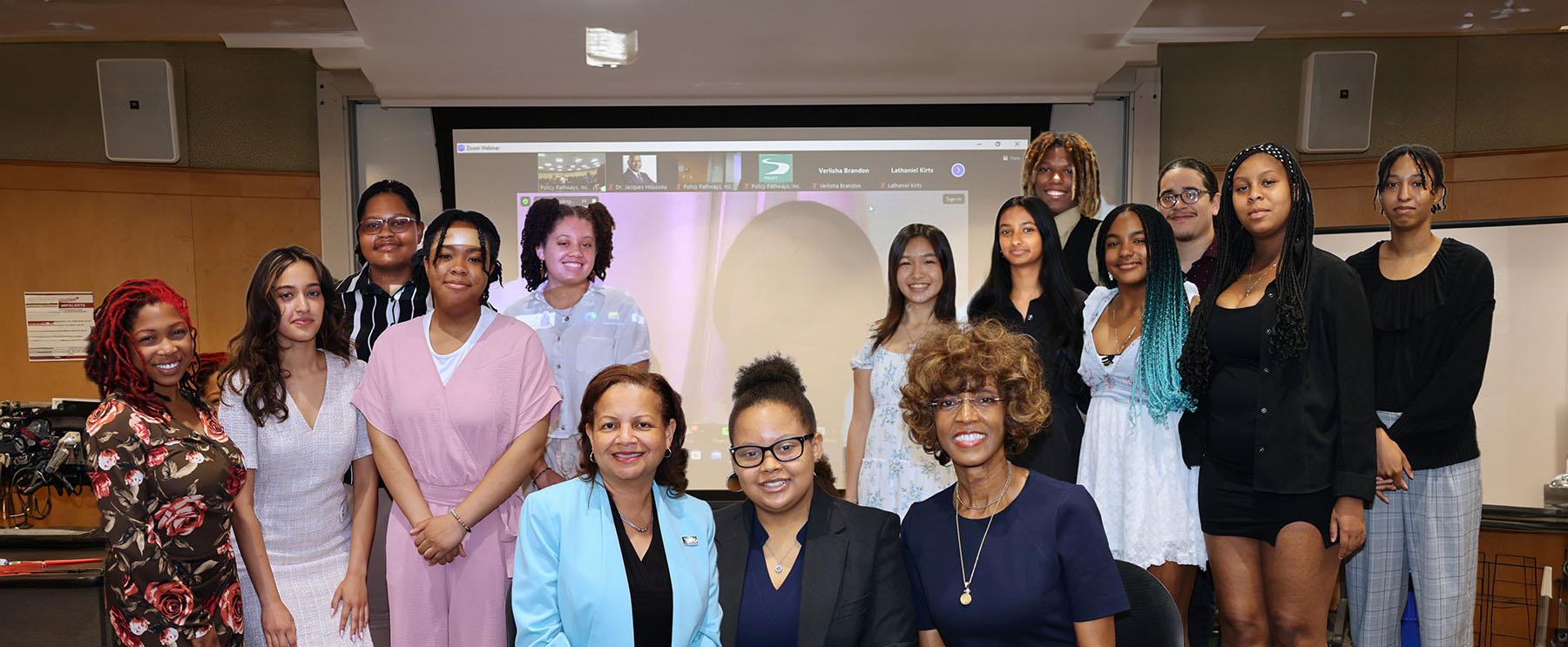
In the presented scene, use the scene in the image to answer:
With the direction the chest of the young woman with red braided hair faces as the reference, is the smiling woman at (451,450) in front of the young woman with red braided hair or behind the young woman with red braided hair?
in front

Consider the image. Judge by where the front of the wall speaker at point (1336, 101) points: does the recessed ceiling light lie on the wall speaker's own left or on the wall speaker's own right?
on the wall speaker's own right

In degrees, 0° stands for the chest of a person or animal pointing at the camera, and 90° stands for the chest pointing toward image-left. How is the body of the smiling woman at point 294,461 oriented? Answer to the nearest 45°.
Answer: approximately 0°

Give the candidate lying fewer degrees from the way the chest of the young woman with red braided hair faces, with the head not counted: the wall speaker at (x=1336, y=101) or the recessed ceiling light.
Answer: the wall speaker

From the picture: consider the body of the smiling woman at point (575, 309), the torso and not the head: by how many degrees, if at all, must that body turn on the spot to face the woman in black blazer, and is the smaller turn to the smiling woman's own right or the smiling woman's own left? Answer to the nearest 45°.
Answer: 0° — they already face them

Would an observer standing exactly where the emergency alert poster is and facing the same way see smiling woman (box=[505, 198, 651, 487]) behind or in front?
in front

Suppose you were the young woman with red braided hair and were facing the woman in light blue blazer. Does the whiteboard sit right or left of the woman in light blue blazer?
left

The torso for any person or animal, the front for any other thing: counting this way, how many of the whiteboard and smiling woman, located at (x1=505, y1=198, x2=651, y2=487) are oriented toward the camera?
2

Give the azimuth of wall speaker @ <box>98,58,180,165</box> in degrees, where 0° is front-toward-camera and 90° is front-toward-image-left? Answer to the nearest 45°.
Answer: approximately 0°
